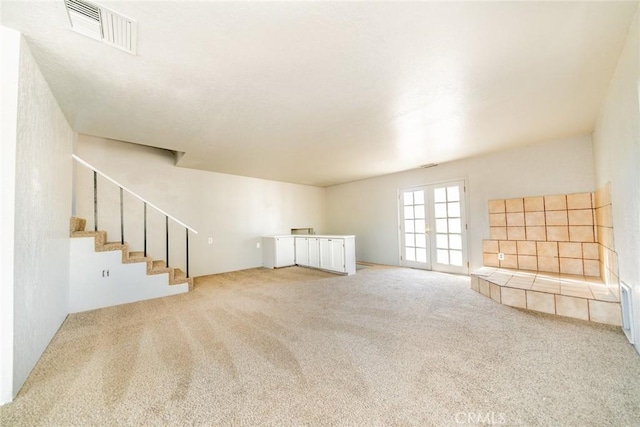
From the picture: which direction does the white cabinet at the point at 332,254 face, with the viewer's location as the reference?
facing the viewer and to the left of the viewer

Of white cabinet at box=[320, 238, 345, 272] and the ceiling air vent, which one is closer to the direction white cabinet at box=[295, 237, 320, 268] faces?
the ceiling air vent

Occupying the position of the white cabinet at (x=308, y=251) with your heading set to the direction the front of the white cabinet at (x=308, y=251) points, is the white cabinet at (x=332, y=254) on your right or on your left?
on your left

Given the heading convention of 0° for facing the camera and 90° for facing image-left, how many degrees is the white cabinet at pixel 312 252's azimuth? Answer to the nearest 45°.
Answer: approximately 45°

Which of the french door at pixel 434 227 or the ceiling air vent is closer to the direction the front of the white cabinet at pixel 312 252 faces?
the ceiling air vent

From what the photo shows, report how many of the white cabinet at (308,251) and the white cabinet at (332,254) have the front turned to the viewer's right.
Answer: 0

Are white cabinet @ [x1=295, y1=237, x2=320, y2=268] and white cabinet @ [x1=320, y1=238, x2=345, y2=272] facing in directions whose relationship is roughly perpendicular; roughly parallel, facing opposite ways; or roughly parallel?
roughly parallel

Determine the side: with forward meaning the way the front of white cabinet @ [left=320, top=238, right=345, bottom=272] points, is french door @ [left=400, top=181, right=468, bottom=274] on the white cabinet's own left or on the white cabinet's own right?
on the white cabinet's own left

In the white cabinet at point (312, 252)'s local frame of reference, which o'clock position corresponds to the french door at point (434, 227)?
The french door is roughly at 8 o'clock from the white cabinet.

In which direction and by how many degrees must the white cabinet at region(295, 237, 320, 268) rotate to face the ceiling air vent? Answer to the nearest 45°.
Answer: approximately 45° to its left
